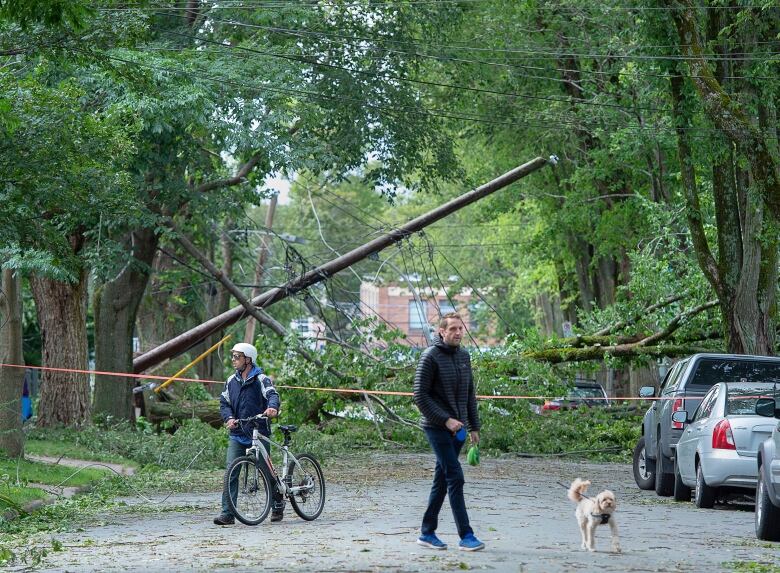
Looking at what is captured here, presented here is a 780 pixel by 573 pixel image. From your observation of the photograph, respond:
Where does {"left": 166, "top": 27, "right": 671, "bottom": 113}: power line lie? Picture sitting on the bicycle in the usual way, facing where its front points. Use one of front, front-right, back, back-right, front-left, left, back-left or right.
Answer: back-right

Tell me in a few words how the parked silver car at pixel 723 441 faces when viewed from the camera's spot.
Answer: facing away from the viewer

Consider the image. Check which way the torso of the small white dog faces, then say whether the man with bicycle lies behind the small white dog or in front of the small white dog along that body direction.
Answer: behind

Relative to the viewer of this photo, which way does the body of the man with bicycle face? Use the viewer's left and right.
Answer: facing the viewer and to the left of the viewer

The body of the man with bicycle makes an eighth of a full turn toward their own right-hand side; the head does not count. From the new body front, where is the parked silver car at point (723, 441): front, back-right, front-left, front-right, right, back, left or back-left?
back

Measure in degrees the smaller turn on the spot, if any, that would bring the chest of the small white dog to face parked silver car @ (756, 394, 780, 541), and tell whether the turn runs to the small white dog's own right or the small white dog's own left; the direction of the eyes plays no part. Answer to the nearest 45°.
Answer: approximately 90° to the small white dog's own left

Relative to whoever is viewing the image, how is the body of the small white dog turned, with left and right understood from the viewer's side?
facing the viewer and to the right of the viewer

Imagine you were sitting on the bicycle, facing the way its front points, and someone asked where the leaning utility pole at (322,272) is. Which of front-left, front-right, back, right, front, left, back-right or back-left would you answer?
back-right

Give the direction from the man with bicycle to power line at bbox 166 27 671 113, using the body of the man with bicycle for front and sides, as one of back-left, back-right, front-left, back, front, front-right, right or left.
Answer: back-right

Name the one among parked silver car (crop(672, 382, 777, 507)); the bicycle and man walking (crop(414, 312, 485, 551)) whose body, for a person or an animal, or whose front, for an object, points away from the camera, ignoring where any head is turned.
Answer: the parked silver car

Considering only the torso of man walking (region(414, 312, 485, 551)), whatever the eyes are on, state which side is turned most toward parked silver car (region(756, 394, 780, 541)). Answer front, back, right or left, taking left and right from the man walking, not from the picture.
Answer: left

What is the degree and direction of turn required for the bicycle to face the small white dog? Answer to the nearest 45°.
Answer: approximately 90° to its left

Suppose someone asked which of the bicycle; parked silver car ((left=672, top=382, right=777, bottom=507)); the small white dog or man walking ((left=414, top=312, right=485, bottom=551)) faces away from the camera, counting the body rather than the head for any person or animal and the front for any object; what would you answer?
the parked silver car

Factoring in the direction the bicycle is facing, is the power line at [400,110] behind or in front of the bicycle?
behind
